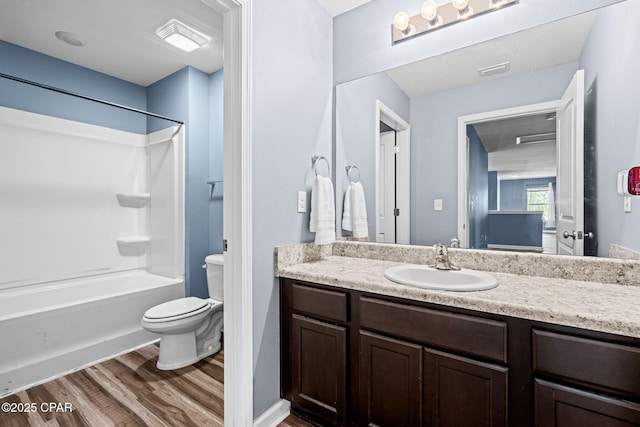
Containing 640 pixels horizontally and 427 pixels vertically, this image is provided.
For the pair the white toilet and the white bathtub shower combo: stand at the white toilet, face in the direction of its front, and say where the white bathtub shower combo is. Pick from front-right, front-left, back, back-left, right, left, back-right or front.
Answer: right

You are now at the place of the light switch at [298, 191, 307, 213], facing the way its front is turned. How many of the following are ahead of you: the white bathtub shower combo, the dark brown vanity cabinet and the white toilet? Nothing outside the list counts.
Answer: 1

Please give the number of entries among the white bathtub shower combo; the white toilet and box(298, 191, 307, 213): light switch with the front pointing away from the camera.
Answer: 0

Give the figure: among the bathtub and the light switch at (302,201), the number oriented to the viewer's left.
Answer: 0

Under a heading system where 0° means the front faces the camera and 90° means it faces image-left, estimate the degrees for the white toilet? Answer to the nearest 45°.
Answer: approximately 45°

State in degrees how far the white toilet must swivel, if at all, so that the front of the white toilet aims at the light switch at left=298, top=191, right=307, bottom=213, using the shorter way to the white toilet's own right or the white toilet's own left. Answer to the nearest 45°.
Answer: approximately 90° to the white toilet's own left

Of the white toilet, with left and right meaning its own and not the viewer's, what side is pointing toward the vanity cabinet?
left

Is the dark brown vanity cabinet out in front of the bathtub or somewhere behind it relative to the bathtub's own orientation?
in front

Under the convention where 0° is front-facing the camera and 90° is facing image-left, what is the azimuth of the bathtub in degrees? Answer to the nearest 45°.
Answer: approximately 315°

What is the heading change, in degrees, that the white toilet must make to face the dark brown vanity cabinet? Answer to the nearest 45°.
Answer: approximately 90° to its left

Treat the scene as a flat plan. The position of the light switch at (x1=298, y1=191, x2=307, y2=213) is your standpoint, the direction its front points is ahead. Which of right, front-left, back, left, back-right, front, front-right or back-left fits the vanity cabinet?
front

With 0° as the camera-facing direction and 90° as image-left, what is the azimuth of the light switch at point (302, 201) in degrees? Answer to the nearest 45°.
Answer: approximately 315°
